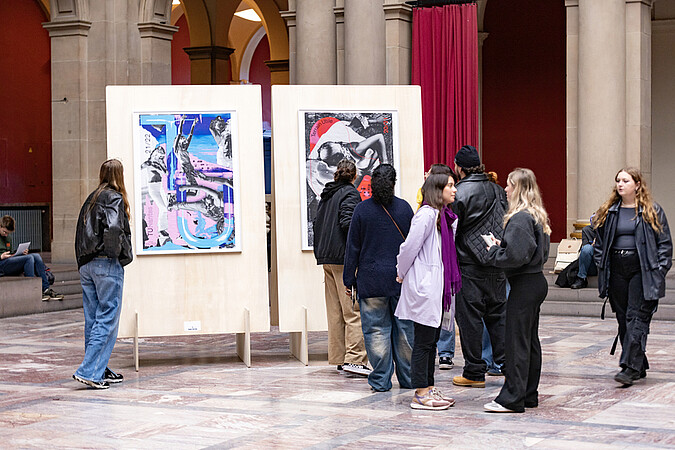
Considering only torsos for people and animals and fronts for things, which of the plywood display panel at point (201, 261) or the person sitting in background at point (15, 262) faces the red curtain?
the person sitting in background

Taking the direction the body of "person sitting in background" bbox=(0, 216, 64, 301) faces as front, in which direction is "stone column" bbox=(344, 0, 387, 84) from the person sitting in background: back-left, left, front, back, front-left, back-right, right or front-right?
front

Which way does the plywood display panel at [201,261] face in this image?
toward the camera

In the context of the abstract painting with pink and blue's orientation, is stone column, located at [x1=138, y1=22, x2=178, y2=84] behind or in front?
behind

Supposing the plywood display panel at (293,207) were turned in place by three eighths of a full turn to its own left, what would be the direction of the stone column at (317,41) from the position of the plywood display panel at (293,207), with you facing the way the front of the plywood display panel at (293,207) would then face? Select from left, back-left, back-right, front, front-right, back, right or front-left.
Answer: front-left

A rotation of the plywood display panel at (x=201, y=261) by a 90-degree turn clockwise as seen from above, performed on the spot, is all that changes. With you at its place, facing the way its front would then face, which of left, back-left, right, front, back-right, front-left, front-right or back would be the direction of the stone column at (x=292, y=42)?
right

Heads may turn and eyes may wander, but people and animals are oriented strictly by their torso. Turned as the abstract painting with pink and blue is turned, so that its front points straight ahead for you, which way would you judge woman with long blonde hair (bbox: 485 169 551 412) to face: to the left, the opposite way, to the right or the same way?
to the right

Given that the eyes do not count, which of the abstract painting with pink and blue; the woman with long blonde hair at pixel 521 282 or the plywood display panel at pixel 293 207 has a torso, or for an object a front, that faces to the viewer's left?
the woman with long blonde hair

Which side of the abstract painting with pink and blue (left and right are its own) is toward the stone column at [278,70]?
back

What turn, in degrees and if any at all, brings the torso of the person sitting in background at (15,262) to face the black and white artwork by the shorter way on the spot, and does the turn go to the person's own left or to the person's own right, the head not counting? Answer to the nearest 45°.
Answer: approximately 45° to the person's own right

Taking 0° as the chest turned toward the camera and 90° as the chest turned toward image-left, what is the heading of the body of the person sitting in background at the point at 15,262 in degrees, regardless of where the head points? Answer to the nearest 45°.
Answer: approximately 270°

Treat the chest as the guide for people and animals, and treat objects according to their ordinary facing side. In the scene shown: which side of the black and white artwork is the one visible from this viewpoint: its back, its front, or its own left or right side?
front

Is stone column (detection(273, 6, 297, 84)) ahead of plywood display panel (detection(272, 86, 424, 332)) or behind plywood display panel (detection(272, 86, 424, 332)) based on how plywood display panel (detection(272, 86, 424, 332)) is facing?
behind

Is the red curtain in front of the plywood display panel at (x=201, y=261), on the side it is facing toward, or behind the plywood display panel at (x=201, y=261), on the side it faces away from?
behind

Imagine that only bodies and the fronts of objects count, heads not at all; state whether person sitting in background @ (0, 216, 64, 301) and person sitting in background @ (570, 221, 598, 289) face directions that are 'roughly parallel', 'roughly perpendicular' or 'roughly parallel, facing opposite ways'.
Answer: roughly parallel, facing opposite ways

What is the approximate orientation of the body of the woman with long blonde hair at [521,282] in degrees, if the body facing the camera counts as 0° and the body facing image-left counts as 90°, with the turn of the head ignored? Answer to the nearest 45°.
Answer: approximately 90°

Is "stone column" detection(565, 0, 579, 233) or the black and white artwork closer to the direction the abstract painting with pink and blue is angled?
the black and white artwork
